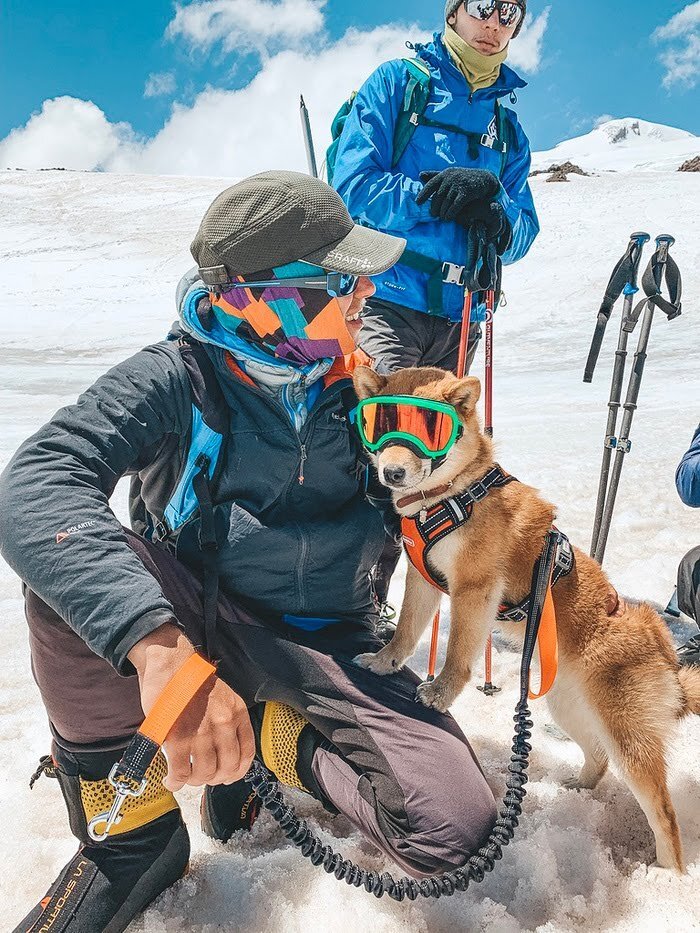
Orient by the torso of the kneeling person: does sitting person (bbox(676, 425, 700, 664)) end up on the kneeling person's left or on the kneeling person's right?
on the kneeling person's left

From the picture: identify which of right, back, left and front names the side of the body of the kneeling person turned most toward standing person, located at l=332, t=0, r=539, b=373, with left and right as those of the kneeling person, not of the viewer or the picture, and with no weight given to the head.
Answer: left

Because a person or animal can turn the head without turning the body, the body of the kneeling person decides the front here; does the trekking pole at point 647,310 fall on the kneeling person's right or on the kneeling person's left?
on the kneeling person's left

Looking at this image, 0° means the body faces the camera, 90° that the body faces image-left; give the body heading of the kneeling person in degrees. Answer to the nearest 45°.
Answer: approximately 315°

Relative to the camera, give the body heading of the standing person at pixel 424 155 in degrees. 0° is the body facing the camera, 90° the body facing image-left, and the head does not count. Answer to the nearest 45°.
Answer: approximately 315°

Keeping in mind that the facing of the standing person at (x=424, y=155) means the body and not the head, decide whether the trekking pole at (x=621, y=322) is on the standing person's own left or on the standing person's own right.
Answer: on the standing person's own left

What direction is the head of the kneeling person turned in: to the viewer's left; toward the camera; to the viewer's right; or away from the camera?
to the viewer's right

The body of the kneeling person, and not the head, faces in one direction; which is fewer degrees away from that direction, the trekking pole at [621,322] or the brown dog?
the brown dog

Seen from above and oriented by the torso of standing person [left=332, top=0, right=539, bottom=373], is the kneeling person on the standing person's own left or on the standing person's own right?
on the standing person's own right
